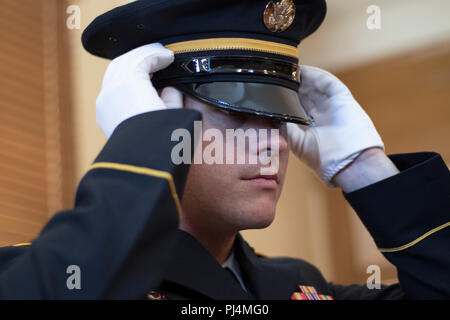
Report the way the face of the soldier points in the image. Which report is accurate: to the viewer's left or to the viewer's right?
to the viewer's right

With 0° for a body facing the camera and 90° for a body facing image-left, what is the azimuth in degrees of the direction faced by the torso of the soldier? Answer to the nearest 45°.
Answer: approximately 315°
